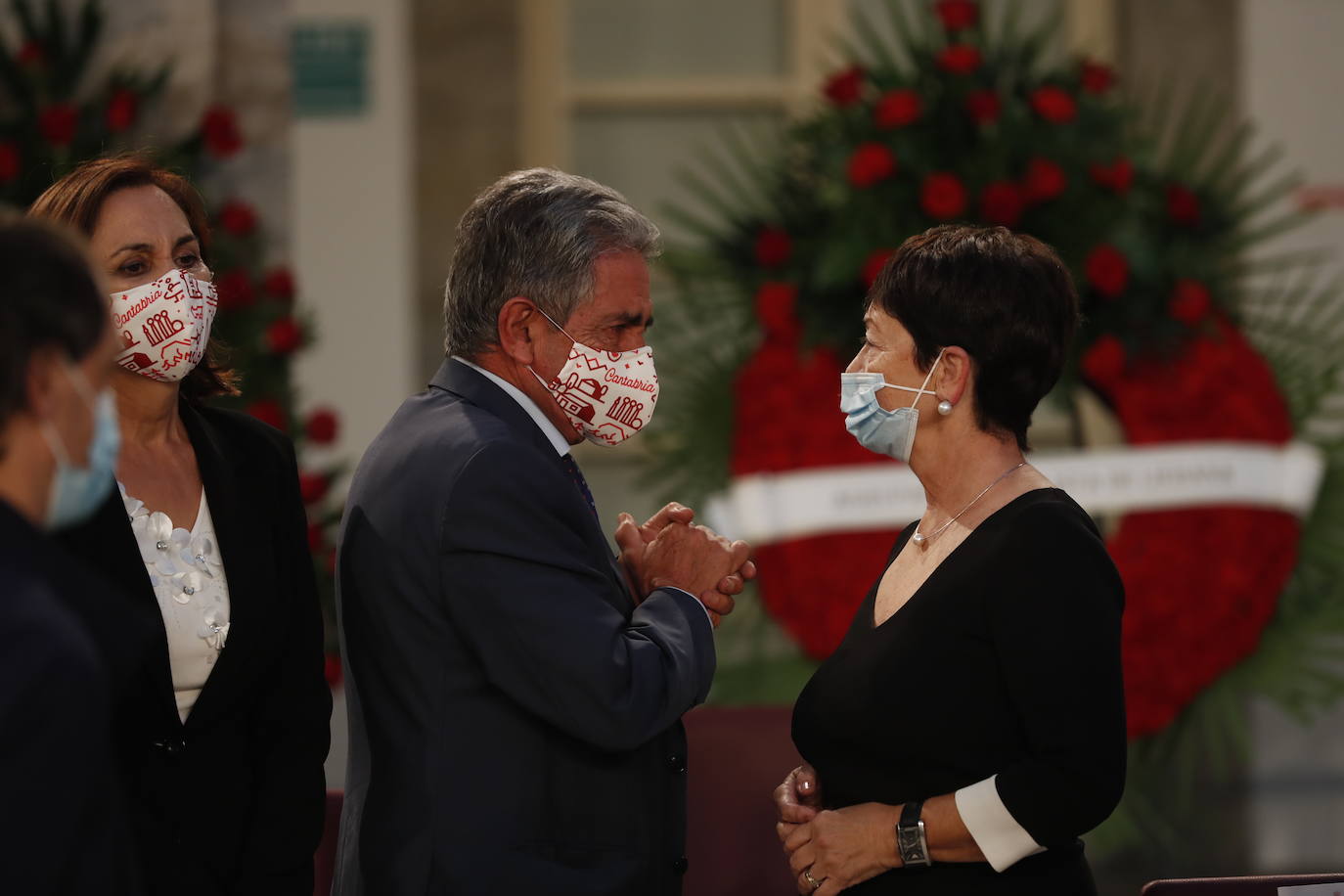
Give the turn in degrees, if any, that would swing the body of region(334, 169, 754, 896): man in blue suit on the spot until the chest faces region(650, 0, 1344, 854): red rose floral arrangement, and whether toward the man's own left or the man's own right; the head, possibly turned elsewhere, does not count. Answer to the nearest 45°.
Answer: approximately 45° to the man's own left

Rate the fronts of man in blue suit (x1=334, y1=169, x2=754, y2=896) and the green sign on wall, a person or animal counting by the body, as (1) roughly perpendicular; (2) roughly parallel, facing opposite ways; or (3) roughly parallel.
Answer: roughly perpendicular

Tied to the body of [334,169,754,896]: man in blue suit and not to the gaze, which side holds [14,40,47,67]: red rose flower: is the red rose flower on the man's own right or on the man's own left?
on the man's own left

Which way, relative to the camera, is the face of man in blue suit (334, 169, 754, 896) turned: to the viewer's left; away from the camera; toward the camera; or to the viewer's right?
to the viewer's right

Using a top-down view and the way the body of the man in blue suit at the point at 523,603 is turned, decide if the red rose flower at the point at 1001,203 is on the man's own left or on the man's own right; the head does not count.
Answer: on the man's own left

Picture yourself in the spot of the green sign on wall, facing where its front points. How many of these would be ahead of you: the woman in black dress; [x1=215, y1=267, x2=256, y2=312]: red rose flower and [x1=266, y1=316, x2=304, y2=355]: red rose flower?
3

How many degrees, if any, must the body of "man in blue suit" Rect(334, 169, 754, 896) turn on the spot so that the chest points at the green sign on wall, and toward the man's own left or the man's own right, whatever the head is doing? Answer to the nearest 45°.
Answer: approximately 90° to the man's own left

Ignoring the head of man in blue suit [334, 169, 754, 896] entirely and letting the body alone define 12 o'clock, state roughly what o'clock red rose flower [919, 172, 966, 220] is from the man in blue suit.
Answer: The red rose flower is roughly at 10 o'clock from the man in blue suit.

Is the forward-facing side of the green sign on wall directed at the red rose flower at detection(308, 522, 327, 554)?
yes

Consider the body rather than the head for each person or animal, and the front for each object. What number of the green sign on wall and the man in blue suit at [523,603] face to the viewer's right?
1

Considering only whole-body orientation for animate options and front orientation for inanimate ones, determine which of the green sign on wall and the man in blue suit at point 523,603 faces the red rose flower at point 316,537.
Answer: the green sign on wall

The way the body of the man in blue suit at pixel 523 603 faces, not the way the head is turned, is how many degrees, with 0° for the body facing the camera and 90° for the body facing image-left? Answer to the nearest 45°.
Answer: approximately 270°

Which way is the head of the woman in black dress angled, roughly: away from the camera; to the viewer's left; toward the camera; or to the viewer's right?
to the viewer's left
